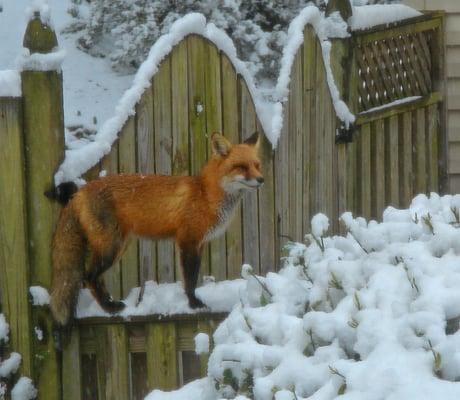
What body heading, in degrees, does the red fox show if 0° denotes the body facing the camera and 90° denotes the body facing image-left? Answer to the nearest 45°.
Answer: approximately 270°

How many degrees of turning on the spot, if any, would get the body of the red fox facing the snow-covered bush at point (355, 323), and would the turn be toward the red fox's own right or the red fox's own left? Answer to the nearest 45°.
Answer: approximately 90° to the red fox's own right
